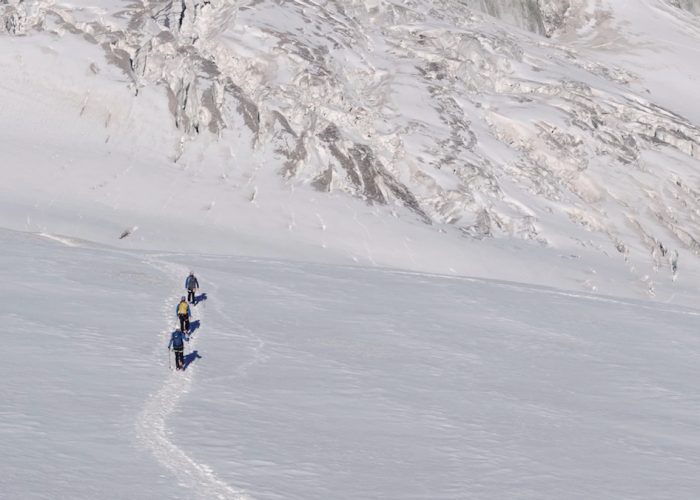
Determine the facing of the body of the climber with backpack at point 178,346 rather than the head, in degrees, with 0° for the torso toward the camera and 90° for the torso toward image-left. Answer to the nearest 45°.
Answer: approximately 180°

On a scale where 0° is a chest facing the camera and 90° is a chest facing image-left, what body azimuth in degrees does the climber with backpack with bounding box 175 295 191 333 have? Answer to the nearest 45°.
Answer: approximately 180°
